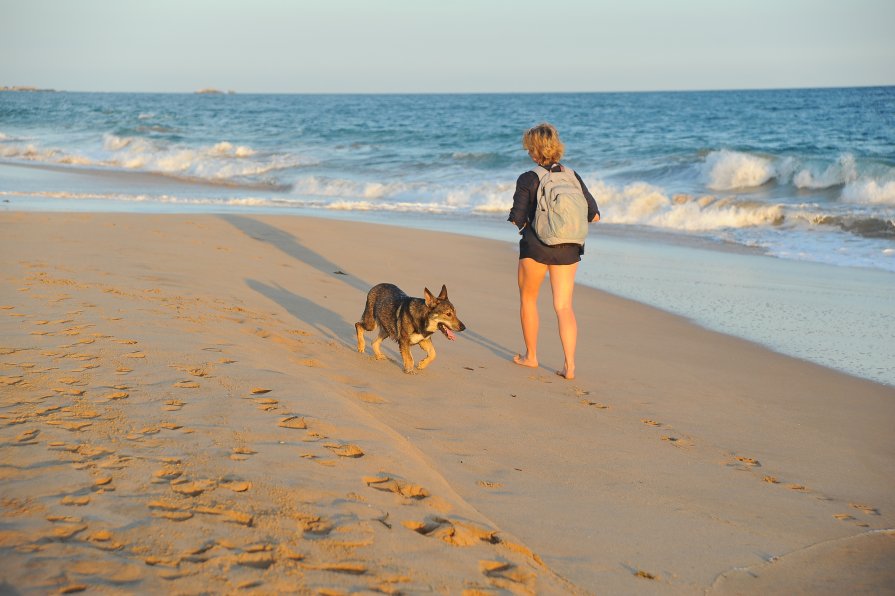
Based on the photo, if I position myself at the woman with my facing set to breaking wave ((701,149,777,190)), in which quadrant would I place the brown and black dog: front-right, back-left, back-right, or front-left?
back-left

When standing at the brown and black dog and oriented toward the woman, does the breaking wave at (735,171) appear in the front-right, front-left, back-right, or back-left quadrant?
front-left

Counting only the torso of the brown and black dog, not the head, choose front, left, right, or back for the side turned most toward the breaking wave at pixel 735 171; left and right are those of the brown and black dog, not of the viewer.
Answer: left

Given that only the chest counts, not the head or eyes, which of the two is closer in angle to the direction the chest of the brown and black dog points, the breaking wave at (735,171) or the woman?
the woman

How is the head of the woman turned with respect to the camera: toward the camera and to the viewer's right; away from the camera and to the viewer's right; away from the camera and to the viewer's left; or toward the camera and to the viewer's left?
away from the camera and to the viewer's left
